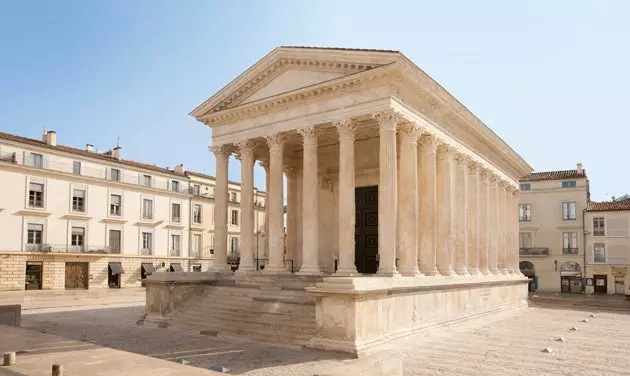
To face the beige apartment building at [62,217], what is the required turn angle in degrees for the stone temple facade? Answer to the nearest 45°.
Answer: approximately 90° to its right

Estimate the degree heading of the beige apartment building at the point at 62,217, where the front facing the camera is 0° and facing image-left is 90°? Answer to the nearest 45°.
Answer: approximately 315°

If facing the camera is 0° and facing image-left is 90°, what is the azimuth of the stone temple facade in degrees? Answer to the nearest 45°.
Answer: approximately 45°

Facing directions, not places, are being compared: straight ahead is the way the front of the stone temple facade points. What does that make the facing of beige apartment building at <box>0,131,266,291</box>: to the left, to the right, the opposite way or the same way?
to the left
